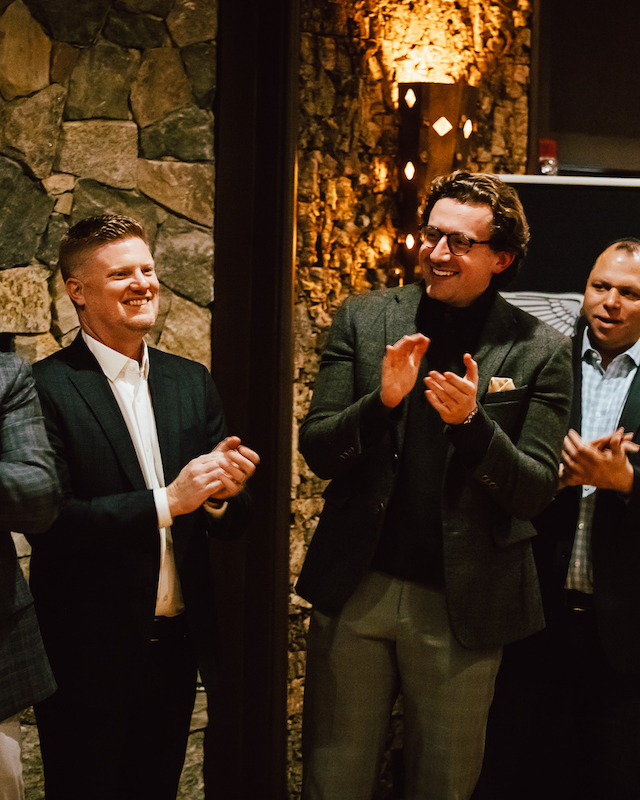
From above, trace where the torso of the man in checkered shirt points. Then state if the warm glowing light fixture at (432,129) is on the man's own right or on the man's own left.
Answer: on the man's own right

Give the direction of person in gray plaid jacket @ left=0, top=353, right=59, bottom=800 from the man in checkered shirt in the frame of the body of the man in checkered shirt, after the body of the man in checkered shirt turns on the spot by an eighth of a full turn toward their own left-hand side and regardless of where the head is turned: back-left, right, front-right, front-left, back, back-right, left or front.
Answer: front-right

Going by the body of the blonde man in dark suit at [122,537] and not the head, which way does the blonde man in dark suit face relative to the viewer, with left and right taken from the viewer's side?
facing the viewer and to the right of the viewer

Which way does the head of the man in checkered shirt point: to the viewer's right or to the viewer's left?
to the viewer's left

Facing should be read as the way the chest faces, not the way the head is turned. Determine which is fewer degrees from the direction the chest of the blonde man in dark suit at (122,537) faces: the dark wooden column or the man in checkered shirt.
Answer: the man in checkered shirt

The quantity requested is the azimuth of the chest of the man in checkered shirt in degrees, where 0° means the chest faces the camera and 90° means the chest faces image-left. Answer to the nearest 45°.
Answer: approximately 45°

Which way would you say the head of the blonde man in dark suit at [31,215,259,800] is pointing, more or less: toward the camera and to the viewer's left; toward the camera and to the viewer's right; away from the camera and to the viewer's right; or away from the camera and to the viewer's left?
toward the camera and to the viewer's right

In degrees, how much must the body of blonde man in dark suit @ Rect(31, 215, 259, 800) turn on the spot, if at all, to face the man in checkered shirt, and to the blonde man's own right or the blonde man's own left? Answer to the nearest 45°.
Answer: approximately 45° to the blonde man's own left

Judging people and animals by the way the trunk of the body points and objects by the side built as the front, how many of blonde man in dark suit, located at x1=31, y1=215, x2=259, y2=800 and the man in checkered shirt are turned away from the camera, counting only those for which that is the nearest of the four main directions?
0
